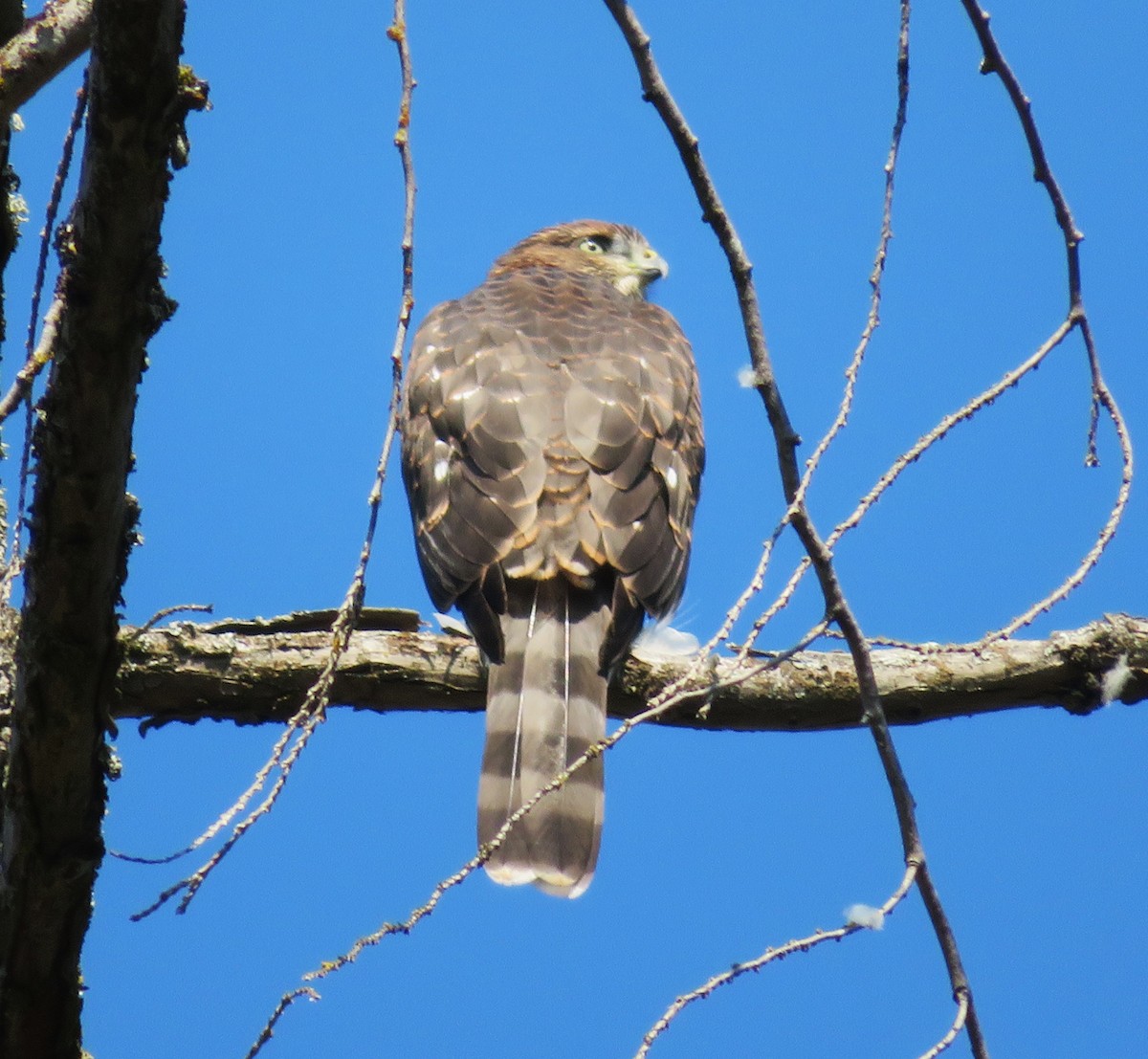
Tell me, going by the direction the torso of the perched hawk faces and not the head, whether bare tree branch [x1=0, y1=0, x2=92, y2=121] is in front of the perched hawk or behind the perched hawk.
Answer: behind

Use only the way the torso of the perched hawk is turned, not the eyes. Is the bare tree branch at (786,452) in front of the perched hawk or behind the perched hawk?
behind

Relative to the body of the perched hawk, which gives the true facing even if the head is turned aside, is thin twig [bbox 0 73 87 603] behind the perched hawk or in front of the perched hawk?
behind

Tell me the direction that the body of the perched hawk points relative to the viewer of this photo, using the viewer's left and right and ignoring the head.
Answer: facing away from the viewer

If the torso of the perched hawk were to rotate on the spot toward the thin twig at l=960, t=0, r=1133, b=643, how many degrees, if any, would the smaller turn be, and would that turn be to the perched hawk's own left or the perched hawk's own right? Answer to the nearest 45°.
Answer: approximately 135° to the perched hawk's own right
